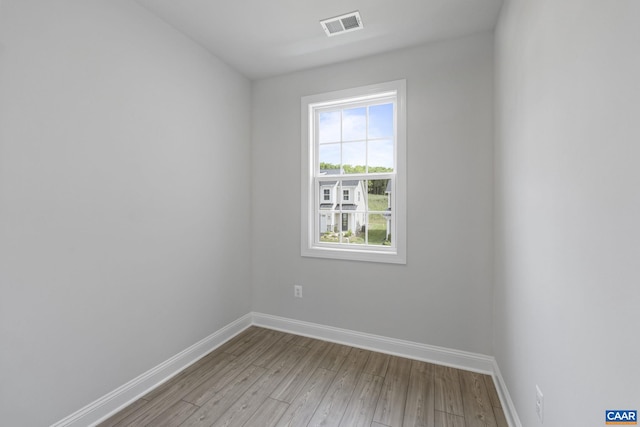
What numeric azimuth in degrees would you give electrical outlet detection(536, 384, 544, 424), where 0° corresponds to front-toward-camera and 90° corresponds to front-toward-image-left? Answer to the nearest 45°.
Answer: approximately 90°

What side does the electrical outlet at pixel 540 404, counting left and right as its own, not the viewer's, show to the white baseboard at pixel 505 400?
right
